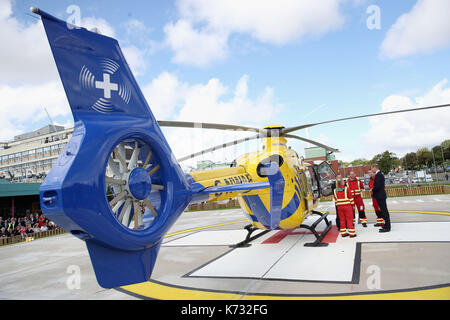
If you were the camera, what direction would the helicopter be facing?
facing away from the viewer and to the right of the viewer

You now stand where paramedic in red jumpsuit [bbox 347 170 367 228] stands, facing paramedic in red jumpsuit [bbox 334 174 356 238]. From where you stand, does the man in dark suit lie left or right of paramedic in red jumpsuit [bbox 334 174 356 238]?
left

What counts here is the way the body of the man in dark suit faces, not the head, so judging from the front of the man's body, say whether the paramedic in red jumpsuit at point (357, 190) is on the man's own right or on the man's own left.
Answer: on the man's own right

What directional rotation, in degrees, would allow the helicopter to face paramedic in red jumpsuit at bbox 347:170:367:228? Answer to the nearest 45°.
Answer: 0° — it already faces them

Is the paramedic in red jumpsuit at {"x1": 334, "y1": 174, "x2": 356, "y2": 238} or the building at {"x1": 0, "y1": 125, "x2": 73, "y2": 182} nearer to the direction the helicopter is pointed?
the paramedic in red jumpsuit

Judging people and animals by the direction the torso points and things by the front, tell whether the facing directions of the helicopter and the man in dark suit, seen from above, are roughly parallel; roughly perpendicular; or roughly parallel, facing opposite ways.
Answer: roughly perpendicular

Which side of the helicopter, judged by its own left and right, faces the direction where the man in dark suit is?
front

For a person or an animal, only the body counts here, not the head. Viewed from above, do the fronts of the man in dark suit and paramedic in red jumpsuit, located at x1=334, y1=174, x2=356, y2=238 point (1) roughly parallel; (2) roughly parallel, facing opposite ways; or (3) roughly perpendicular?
roughly perpendicular
